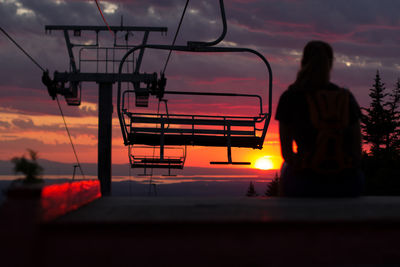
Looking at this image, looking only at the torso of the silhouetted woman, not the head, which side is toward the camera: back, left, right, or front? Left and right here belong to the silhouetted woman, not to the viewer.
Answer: back

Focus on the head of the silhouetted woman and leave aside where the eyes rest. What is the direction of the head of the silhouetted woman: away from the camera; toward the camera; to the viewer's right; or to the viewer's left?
away from the camera

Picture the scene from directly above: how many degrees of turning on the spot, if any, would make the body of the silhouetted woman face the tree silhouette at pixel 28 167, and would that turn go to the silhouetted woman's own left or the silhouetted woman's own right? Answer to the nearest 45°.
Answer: approximately 135° to the silhouetted woman's own left
